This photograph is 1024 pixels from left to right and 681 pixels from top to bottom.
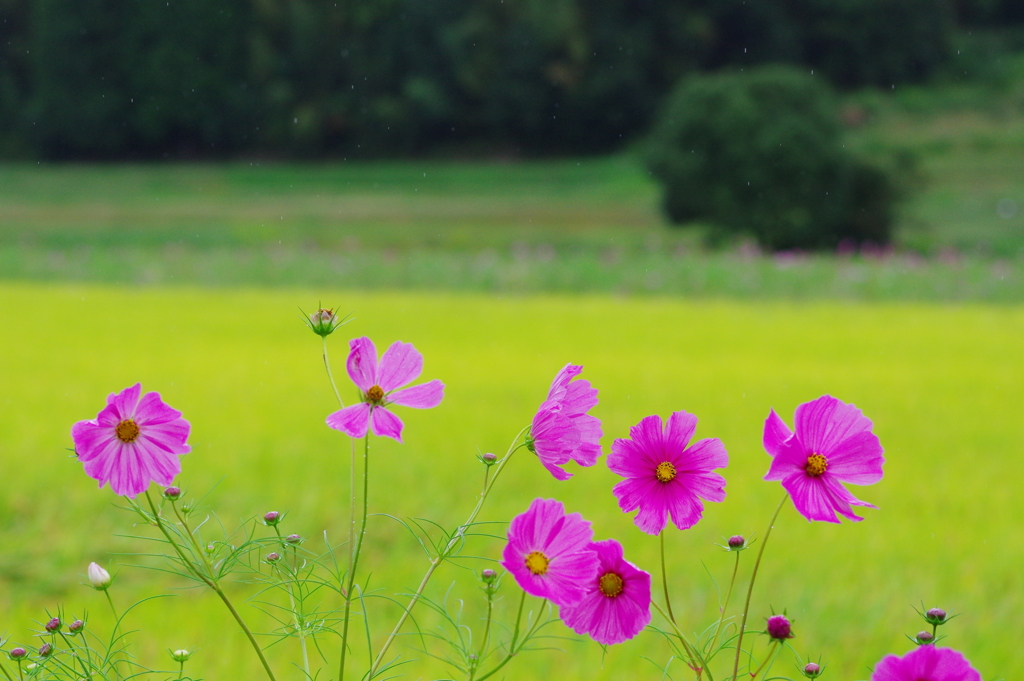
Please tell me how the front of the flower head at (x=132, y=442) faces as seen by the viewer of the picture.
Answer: facing the viewer

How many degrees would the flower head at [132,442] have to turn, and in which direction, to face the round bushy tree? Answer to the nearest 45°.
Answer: approximately 135° to its left
